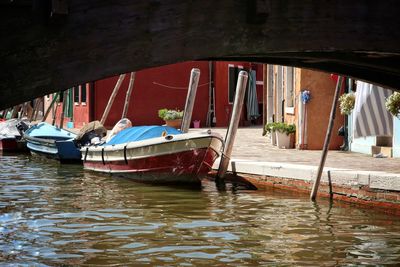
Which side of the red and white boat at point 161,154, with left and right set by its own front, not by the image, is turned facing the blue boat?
back

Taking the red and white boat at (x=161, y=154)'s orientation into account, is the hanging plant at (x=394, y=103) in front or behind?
in front

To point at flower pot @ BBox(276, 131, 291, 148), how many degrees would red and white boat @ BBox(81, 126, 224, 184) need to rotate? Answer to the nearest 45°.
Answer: approximately 90° to its left

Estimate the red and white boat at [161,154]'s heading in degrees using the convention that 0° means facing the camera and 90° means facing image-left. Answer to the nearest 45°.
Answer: approximately 315°

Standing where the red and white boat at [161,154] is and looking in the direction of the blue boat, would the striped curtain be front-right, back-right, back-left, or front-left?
back-right

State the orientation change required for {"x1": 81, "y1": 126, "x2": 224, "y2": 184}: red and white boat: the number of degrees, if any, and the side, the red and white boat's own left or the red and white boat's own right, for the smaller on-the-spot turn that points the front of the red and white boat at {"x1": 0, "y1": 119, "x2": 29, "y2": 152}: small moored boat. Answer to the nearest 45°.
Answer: approximately 180°

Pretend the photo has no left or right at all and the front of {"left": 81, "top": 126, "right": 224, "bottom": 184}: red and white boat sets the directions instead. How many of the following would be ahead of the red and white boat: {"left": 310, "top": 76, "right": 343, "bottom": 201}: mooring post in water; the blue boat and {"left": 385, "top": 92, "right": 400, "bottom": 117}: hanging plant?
2

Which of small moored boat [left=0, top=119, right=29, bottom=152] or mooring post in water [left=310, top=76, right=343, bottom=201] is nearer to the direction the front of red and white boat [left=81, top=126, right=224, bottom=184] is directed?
the mooring post in water

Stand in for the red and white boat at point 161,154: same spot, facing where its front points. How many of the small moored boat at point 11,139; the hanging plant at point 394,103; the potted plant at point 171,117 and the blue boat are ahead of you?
1

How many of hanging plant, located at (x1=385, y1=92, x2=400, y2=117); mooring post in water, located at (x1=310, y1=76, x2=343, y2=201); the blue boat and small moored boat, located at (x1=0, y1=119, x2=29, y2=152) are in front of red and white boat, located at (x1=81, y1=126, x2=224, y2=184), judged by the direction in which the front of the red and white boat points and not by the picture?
2

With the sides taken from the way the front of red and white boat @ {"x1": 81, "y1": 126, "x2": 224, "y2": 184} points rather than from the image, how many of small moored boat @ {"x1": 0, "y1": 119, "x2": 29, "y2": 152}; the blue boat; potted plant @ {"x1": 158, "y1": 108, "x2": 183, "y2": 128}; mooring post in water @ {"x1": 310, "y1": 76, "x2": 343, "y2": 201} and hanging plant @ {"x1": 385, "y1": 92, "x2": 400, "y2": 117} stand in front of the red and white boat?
2

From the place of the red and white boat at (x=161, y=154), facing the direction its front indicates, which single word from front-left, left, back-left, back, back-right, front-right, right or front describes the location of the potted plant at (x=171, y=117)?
back-left

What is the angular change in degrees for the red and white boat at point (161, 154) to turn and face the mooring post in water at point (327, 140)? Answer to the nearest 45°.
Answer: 0° — it already faces it

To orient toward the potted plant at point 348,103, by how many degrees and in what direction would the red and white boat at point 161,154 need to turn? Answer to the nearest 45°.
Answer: approximately 45° to its left
